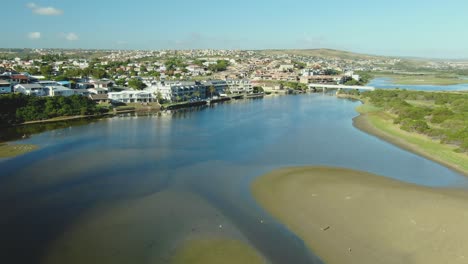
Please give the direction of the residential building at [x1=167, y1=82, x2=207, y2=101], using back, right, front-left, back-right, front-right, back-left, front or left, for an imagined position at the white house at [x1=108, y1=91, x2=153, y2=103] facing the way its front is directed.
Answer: back-left

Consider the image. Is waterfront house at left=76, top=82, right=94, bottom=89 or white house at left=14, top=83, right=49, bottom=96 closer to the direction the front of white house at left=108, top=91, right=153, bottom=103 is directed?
the white house

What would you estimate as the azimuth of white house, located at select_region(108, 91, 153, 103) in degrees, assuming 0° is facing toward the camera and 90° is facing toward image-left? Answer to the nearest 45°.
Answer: approximately 0°

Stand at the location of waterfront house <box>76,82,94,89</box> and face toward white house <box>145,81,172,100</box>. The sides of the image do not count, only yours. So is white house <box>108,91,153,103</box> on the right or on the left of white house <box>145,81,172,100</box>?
right

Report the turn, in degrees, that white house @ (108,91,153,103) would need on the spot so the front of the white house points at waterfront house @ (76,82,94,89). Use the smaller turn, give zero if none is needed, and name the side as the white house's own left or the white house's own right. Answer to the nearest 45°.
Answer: approximately 135° to the white house's own right

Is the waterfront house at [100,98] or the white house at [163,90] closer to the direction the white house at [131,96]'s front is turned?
the waterfront house

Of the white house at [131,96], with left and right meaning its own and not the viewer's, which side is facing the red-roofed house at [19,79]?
right

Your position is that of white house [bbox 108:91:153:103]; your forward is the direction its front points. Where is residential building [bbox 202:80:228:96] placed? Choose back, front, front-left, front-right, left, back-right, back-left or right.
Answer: back-left

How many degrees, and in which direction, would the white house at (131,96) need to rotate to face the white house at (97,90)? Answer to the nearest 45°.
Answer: approximately 90° to its right

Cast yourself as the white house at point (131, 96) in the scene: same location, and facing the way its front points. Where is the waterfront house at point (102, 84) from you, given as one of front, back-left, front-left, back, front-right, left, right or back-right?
back-right

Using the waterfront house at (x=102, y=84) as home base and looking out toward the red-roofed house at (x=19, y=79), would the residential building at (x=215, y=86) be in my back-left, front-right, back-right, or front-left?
back-right

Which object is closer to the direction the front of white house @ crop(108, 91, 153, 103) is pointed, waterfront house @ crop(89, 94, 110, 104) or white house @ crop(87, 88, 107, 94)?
the waterfront house
